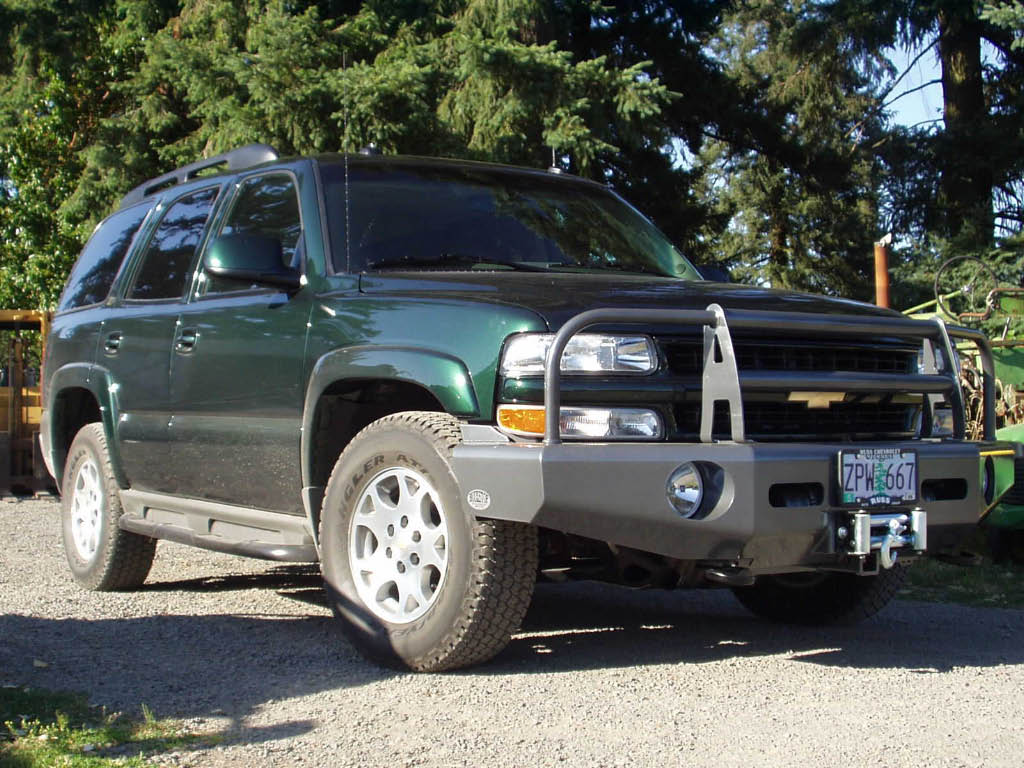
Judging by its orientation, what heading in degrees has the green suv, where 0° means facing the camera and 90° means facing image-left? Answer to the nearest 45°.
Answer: approximately 315°
